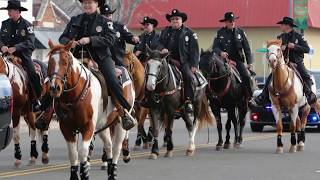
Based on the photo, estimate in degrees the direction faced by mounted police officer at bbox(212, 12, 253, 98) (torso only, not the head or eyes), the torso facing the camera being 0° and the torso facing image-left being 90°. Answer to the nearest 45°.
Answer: approximately 45°

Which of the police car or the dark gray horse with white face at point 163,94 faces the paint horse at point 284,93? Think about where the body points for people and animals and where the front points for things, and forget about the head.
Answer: the police car

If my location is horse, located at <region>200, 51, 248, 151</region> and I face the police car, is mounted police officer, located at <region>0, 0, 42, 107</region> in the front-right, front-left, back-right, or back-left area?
back-left

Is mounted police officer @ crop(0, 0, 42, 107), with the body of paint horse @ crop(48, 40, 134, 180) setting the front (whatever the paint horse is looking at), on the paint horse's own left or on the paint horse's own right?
on the paint horse's own right

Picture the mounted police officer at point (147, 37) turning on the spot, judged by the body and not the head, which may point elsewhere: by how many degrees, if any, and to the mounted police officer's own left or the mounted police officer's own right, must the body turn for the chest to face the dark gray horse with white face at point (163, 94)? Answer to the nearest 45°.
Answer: approximately 45° to the mounted police officer's own left

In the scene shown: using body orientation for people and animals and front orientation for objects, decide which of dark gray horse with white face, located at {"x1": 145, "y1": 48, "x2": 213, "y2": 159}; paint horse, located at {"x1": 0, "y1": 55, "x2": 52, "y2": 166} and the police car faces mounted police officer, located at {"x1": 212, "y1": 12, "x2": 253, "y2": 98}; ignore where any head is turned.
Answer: the police car

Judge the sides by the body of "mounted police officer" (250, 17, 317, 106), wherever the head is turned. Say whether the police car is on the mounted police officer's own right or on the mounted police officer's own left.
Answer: on the mounted police officer's own right
